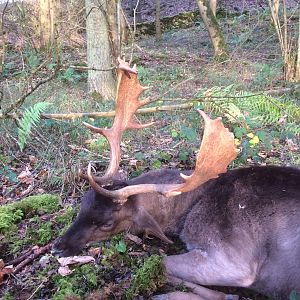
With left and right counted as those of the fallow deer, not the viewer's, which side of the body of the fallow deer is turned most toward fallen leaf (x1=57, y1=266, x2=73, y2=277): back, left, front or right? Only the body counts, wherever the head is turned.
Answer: front

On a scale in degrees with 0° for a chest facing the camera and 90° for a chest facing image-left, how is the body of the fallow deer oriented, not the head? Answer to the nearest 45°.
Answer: approximately 90°

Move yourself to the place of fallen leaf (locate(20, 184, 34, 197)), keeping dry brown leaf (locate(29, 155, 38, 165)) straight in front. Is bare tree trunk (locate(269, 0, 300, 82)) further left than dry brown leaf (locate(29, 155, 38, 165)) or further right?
right

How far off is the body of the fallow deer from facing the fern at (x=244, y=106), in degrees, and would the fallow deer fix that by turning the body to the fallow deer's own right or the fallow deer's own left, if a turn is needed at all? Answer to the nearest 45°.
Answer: approximately 90° to the fallow deer's own right

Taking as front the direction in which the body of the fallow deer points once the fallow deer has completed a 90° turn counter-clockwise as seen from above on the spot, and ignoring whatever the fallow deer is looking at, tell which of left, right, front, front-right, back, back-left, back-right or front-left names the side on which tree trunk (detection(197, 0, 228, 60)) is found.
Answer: back

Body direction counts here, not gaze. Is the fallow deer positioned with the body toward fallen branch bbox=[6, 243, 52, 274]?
yes

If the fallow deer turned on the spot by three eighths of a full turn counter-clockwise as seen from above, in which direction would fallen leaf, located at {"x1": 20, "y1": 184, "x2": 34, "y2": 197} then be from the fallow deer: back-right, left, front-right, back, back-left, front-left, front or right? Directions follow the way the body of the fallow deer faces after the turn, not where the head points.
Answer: back

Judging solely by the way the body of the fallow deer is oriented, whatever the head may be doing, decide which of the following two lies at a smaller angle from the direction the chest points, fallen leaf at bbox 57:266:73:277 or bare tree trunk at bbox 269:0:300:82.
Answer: the fallen leaf

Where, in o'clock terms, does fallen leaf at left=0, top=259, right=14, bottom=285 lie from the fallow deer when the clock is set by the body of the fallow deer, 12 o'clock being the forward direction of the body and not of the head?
The fallen leaf is roughly at 12 o'clock from the fallow deer.

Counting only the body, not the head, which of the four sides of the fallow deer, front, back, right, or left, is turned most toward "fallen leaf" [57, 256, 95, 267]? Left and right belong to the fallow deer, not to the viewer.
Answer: front

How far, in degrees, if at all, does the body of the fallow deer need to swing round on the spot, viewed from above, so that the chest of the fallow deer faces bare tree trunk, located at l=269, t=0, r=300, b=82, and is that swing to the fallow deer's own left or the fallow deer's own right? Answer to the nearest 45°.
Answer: approximately 90° to the fallow deer's own right

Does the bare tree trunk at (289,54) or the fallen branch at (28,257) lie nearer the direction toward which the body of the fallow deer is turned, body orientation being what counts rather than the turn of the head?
the fallen branch

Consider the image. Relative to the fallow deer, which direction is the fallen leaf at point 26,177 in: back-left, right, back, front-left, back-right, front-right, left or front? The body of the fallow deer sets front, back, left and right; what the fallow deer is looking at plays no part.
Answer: front-right
